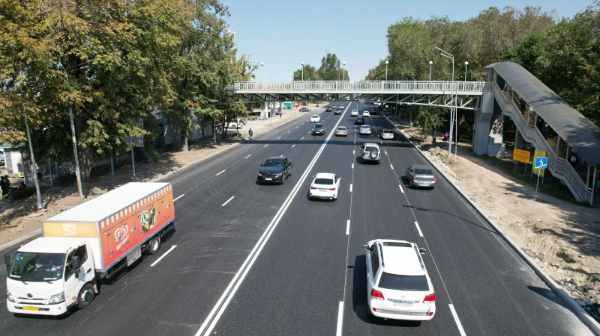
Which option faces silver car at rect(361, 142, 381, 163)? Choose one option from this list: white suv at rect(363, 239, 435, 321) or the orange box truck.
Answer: the white suv

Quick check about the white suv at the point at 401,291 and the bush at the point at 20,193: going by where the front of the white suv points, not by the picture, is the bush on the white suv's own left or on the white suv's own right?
on the white suv's own left

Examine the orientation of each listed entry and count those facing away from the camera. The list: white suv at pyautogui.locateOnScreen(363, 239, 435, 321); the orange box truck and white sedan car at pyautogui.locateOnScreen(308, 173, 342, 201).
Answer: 2

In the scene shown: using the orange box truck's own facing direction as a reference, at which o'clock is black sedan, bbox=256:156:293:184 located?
The black sedan is roughly at 6 o'clock from the orange box truck.

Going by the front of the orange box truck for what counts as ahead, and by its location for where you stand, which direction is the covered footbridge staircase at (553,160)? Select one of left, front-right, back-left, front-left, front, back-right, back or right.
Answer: back-left

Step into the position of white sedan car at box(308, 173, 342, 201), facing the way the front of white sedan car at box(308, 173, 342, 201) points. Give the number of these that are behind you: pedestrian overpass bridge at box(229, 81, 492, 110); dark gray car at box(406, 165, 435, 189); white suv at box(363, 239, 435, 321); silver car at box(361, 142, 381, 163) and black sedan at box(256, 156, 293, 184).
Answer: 1

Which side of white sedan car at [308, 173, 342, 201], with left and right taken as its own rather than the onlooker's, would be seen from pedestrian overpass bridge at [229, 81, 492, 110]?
front

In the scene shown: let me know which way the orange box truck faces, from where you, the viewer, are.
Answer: facing the viewer and to the left of the viewer

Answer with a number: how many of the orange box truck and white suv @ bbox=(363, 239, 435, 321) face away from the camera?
1

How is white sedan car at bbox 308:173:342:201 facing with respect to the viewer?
away from the camera

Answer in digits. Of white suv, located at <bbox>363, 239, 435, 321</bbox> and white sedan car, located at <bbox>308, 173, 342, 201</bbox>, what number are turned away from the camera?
2

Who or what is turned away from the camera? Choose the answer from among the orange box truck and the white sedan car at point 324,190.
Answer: the white sedan car

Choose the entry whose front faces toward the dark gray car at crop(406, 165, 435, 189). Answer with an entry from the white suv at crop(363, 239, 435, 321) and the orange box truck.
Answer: the white suv

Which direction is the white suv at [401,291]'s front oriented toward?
away from the camera

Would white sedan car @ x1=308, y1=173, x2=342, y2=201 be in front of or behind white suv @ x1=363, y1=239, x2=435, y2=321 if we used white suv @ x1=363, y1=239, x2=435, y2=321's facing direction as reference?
in front

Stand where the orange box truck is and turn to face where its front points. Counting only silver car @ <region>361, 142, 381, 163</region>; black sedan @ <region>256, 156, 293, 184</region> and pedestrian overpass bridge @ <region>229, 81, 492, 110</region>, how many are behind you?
3

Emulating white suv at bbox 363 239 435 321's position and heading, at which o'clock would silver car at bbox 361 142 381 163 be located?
The silver car is roughly at 12 o'clock from the white suv.
